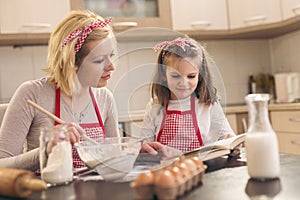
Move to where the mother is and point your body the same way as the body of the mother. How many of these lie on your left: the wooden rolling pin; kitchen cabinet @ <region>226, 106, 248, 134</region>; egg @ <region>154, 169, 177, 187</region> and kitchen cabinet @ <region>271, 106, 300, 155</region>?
2

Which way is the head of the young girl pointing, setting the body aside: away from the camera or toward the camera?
toward the camera

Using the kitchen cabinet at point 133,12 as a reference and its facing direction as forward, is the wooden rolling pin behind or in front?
in front

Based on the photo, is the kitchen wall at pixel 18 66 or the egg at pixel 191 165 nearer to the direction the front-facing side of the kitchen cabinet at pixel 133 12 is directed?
the egg

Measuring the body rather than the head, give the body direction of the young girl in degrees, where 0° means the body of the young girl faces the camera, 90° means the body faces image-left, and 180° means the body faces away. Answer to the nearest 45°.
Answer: approximately 0°

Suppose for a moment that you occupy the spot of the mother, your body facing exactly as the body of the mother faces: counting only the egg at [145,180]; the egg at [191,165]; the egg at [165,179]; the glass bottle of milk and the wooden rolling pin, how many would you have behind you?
0

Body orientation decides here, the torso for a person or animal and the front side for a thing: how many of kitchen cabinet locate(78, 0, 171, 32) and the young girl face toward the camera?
2

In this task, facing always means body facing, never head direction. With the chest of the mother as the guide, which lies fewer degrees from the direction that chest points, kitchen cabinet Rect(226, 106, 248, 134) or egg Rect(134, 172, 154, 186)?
the egg

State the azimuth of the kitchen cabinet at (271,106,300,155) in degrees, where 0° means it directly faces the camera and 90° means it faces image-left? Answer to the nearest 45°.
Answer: approximately 45°

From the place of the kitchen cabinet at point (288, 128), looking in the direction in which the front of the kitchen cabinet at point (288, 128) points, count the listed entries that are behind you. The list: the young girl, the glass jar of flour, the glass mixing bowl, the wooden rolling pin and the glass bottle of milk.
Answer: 0

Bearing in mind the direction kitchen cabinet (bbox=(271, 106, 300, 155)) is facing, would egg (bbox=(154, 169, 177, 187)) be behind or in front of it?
in front

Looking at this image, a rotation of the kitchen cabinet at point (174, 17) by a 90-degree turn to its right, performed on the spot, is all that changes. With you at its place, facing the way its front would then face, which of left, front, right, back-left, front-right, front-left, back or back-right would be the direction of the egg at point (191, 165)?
left

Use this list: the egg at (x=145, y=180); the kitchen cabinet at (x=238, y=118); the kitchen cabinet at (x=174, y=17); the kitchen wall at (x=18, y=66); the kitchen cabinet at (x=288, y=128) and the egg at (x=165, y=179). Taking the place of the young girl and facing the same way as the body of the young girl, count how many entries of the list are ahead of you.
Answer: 2

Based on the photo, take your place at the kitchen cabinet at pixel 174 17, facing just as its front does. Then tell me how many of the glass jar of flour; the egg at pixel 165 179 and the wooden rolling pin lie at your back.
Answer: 0

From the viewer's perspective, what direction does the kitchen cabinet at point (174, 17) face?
toward the camera

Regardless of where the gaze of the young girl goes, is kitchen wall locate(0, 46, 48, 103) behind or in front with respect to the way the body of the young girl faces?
behind

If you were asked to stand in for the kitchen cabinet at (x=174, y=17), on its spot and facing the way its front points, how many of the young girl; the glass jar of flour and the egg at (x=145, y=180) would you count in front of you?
3

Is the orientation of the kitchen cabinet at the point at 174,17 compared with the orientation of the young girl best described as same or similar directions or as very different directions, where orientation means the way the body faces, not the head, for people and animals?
same or similar directions
